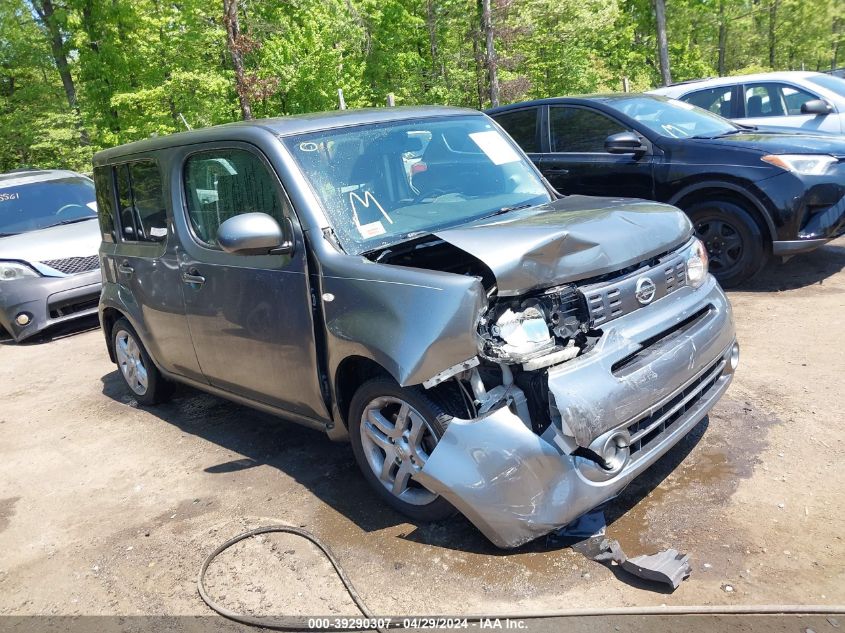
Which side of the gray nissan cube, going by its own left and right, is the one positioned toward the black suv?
left

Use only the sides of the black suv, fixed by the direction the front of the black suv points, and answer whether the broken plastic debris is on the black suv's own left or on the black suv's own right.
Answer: on the black suv's own right

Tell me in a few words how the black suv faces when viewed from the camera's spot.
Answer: facing the viewer and to the right of the viewer

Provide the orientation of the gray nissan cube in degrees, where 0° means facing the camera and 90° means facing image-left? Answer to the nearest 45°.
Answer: approximately 315°

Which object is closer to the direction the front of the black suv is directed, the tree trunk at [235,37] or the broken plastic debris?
the broken plastic debris

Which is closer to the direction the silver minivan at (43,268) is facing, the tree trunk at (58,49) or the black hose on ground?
the black hose on ground

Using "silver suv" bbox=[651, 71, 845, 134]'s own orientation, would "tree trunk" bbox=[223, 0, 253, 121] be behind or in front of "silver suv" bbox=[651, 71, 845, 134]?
behind

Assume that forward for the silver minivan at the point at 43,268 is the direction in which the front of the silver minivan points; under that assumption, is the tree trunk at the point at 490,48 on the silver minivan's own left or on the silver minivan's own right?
on the silver minivan's own left
